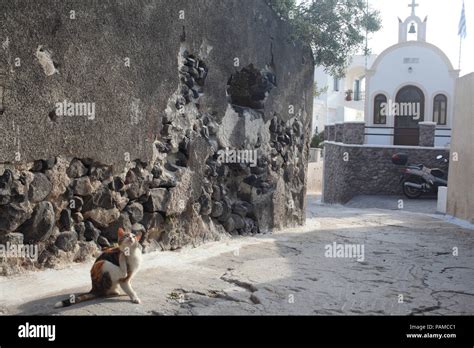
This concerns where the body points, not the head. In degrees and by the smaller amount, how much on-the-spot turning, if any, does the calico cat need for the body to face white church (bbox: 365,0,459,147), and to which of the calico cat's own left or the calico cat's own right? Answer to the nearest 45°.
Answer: approximately 90° to the calico cat's own left

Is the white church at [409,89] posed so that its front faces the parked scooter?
yes

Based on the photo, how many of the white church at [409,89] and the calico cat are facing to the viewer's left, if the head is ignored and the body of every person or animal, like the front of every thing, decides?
0

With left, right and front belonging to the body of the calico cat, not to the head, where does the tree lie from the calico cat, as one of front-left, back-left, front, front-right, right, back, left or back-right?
left

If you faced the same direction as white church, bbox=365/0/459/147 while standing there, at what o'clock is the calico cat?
The calico cat is roughly at 12 o'clock from the white church.

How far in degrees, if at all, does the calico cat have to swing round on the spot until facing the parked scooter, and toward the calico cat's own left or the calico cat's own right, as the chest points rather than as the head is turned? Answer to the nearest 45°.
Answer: approximately 90° to the calico cat's own left

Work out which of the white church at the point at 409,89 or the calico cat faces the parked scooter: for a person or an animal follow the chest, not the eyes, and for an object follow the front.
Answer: the white church

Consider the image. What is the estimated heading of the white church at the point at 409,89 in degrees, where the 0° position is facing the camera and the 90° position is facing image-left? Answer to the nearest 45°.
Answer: approximately 0°
